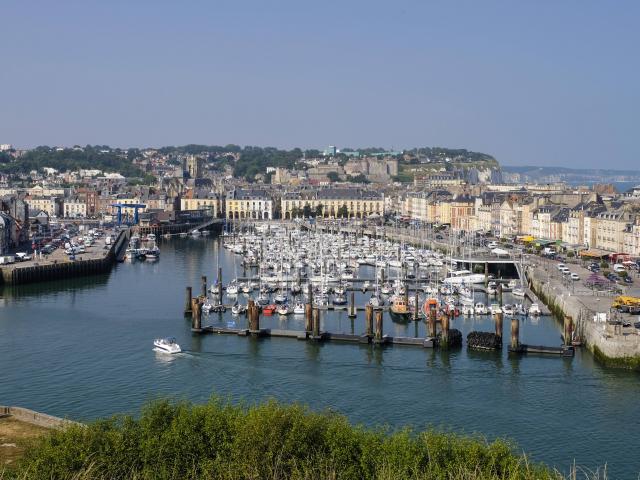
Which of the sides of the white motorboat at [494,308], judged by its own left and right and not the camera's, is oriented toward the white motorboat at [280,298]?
right

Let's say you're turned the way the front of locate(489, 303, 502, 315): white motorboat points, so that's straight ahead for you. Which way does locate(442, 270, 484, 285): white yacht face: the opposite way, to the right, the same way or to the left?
to the right

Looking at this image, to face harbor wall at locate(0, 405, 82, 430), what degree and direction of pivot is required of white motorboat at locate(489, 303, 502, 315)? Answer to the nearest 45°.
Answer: approximately 45° to its right

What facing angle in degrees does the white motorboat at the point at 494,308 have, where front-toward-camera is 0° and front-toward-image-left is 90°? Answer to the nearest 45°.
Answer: approximately 0°

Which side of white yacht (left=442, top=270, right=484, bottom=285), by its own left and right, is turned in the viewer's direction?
left

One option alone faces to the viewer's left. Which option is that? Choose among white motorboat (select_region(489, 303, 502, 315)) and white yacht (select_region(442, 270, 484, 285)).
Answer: the white yacht

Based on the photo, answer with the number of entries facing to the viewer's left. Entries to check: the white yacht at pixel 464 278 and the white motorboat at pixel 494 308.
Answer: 1

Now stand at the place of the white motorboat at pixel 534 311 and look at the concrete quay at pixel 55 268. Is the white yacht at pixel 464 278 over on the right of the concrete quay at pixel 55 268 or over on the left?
right

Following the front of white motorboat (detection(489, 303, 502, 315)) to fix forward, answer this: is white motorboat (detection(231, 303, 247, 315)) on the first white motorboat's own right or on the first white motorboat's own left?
on the first white motorboat's own right

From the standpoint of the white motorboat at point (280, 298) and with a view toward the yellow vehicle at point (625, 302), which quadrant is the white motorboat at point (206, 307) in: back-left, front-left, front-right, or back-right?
back-right

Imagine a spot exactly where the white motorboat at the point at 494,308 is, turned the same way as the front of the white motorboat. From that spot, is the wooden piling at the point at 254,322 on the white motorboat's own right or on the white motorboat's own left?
on the white motorboat's own right

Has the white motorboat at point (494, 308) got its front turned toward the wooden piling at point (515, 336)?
yes

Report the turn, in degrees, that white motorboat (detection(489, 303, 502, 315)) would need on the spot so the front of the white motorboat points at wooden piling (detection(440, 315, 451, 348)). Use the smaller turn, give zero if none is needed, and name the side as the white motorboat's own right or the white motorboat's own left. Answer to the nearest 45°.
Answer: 0° — it already faces it

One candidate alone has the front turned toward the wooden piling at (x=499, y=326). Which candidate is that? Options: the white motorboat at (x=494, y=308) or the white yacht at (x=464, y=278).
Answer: the white motorboat

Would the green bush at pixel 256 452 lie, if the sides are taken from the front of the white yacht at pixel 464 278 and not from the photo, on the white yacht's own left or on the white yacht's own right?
on the white yacht's own left
